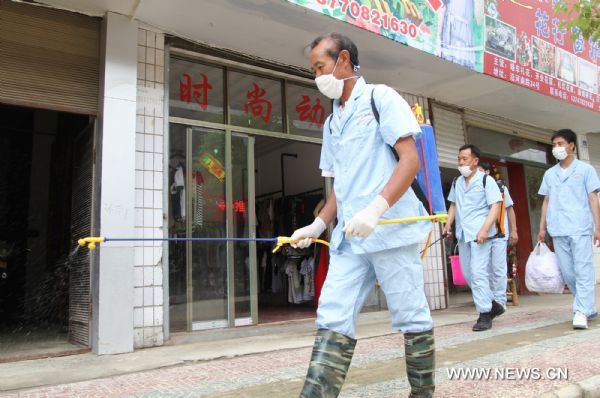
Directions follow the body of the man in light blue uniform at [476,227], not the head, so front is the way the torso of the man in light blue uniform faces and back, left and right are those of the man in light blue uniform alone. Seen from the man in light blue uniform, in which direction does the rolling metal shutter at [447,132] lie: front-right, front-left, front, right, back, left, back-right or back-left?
back-right

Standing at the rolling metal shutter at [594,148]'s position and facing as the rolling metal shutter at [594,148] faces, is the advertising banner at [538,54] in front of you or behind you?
in front

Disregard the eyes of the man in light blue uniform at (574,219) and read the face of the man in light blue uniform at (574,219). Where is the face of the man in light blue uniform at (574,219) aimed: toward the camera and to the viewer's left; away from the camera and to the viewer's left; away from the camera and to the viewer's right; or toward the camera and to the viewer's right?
toward the camera and to the viewer's left

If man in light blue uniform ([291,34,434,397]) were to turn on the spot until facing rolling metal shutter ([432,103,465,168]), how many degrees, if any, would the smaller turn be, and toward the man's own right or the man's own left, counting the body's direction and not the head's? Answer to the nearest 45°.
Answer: approximately 135° to the man's own right

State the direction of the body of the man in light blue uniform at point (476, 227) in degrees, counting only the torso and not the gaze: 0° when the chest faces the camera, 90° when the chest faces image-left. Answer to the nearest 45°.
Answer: approximately 45°

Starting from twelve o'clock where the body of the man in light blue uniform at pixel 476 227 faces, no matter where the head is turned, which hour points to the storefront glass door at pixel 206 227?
The storefront glass door is roughly at 1 o'clock from the man in light blue uniform.

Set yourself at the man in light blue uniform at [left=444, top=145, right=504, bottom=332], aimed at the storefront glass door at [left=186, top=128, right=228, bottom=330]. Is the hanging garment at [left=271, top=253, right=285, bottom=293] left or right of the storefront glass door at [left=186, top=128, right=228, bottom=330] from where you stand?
right

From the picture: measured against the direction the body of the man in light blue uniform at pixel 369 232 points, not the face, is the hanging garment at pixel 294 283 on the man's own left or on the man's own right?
on the man's own right

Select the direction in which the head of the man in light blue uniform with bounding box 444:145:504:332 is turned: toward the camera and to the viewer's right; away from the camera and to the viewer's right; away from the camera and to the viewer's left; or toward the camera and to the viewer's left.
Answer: toward the camera and to the viewer's left
